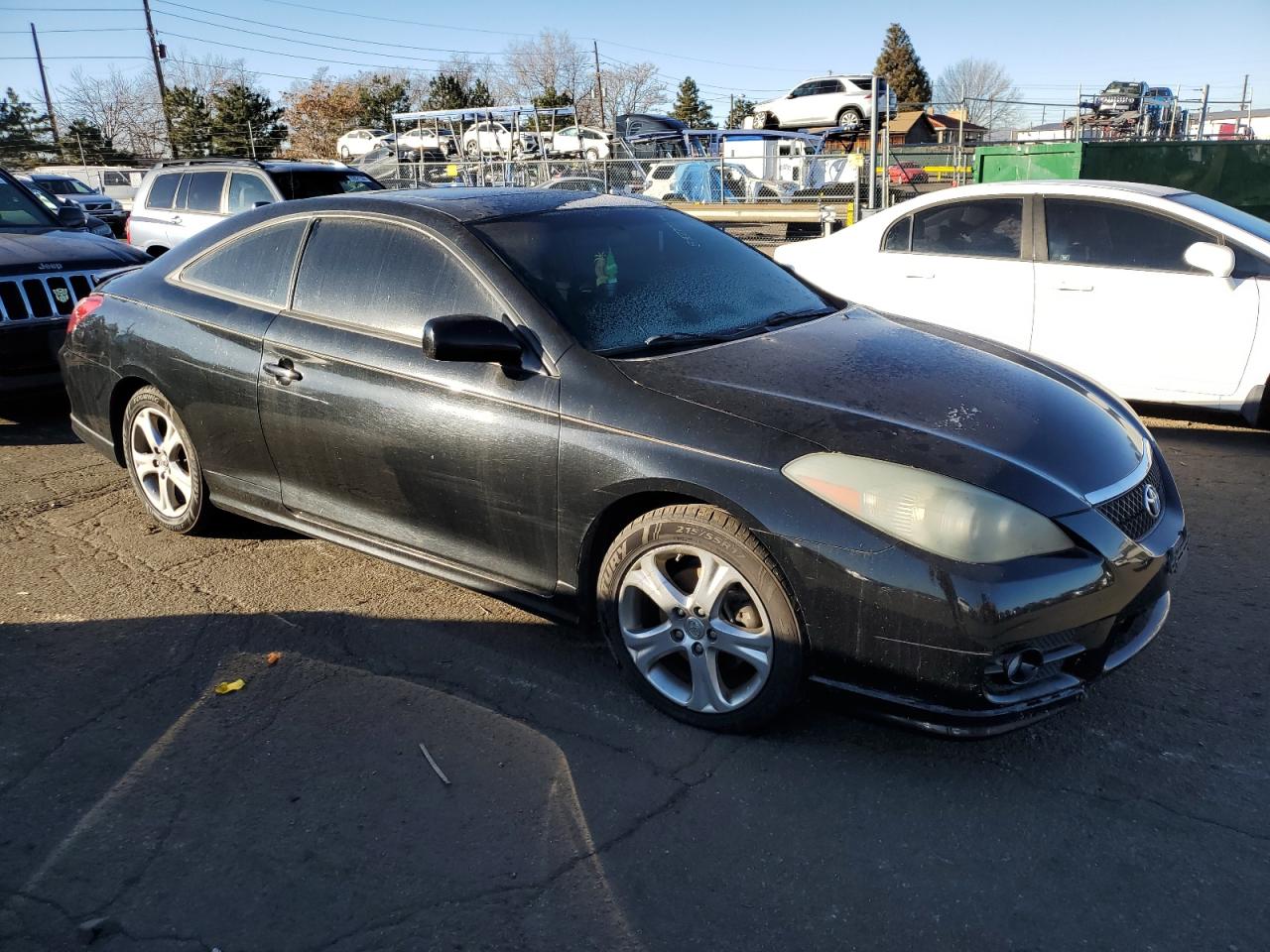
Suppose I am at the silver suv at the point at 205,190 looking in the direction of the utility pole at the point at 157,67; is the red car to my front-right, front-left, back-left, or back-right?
front-right

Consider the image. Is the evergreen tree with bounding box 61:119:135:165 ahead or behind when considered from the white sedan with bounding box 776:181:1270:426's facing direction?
behind

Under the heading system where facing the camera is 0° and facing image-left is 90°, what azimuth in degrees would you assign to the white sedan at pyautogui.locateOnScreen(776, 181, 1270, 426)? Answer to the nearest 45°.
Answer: approximately 315°

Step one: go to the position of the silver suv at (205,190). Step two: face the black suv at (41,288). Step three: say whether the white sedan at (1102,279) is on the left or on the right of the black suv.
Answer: left

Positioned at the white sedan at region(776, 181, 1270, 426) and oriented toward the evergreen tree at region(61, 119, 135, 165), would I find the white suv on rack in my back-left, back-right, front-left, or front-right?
front-right

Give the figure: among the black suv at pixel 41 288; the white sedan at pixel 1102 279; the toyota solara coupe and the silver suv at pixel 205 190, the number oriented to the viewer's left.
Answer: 0

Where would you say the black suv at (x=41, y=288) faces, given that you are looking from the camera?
facing the viewer and to the right of the viewer

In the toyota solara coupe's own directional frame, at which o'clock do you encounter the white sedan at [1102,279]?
The white sedan is roughly at 9 o'clock from the toyota solara coupe.

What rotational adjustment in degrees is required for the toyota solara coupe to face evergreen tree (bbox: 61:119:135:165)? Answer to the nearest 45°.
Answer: approximately 180°

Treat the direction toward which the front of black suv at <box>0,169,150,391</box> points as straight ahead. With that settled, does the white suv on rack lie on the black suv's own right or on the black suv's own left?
on the black suv's own left

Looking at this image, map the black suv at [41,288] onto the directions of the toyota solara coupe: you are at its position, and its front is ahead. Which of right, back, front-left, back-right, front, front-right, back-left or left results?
back

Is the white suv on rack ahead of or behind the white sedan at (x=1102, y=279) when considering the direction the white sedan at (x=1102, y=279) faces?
behind

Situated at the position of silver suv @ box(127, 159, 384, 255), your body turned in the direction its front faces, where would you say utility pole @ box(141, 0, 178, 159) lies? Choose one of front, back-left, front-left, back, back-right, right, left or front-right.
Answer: back-left

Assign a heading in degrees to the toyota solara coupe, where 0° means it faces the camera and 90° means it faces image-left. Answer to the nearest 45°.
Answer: approximately 315°

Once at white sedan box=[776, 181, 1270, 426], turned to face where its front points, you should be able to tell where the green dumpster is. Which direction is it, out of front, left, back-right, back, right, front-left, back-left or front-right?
back-left

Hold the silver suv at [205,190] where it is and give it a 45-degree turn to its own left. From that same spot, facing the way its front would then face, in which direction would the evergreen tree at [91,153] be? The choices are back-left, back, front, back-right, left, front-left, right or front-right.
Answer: left

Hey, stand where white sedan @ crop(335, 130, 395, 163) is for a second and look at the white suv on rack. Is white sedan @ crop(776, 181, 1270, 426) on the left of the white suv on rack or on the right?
right

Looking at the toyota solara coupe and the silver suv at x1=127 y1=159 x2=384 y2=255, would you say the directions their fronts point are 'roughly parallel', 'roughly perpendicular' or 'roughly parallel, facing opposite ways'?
roughly parallel
